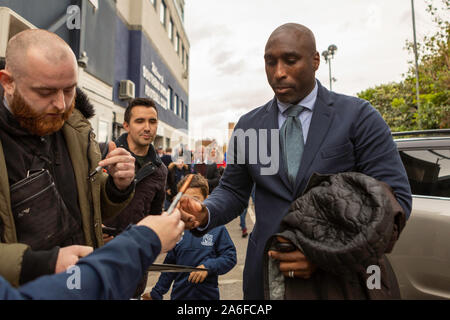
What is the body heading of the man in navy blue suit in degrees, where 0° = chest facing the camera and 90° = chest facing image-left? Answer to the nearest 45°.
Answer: approximately 45°

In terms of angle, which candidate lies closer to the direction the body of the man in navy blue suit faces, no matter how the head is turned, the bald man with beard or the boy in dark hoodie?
the bald man with beard

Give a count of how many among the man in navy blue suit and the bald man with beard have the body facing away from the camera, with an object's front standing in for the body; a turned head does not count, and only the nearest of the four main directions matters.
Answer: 0

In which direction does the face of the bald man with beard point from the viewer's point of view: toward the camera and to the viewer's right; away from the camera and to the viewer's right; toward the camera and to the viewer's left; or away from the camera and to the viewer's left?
toward the camera and to the viewer's right

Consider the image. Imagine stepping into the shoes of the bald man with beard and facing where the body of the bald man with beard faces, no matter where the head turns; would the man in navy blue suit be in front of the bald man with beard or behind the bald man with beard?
in front

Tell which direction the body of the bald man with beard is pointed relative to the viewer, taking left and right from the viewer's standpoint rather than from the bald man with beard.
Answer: facing the viewer and to the right of the viewer

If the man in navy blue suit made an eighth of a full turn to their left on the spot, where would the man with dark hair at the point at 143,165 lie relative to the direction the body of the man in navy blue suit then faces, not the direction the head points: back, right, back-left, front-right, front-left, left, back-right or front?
back-right

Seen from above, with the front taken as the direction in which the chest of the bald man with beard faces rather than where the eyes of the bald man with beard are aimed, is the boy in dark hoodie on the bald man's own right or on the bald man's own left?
on the bald man's own left
